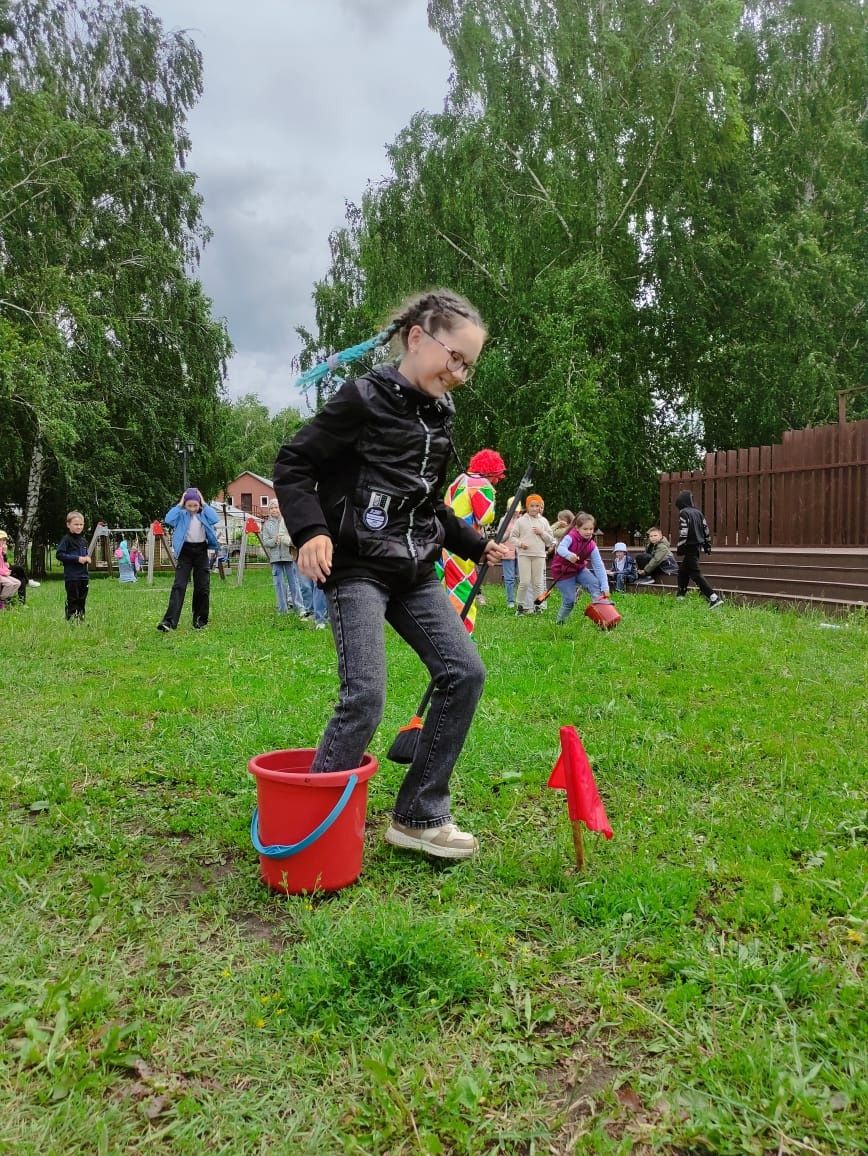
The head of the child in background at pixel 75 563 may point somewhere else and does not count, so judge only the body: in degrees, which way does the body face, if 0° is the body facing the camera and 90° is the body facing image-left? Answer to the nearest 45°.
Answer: approximately 315°

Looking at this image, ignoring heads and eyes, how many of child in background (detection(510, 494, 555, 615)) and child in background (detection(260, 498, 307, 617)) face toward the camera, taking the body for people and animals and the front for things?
2

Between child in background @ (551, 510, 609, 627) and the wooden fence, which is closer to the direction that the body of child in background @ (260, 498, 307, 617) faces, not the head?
the child in background

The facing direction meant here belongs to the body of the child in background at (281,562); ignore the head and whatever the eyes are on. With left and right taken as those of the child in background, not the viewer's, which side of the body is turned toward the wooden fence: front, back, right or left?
left

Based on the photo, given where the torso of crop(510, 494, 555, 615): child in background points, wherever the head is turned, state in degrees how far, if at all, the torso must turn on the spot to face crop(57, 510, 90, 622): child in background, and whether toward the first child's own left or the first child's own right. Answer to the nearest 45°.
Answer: approximately 90° to the first child's own right

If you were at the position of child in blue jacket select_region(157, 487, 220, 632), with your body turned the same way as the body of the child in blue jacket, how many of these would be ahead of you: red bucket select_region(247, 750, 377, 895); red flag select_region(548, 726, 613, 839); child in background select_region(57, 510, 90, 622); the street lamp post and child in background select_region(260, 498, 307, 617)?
2

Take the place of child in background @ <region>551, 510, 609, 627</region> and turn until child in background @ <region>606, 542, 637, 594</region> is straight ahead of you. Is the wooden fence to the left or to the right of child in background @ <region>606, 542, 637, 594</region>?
right

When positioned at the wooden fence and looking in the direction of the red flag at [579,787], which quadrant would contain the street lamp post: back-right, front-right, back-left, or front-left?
back-right
